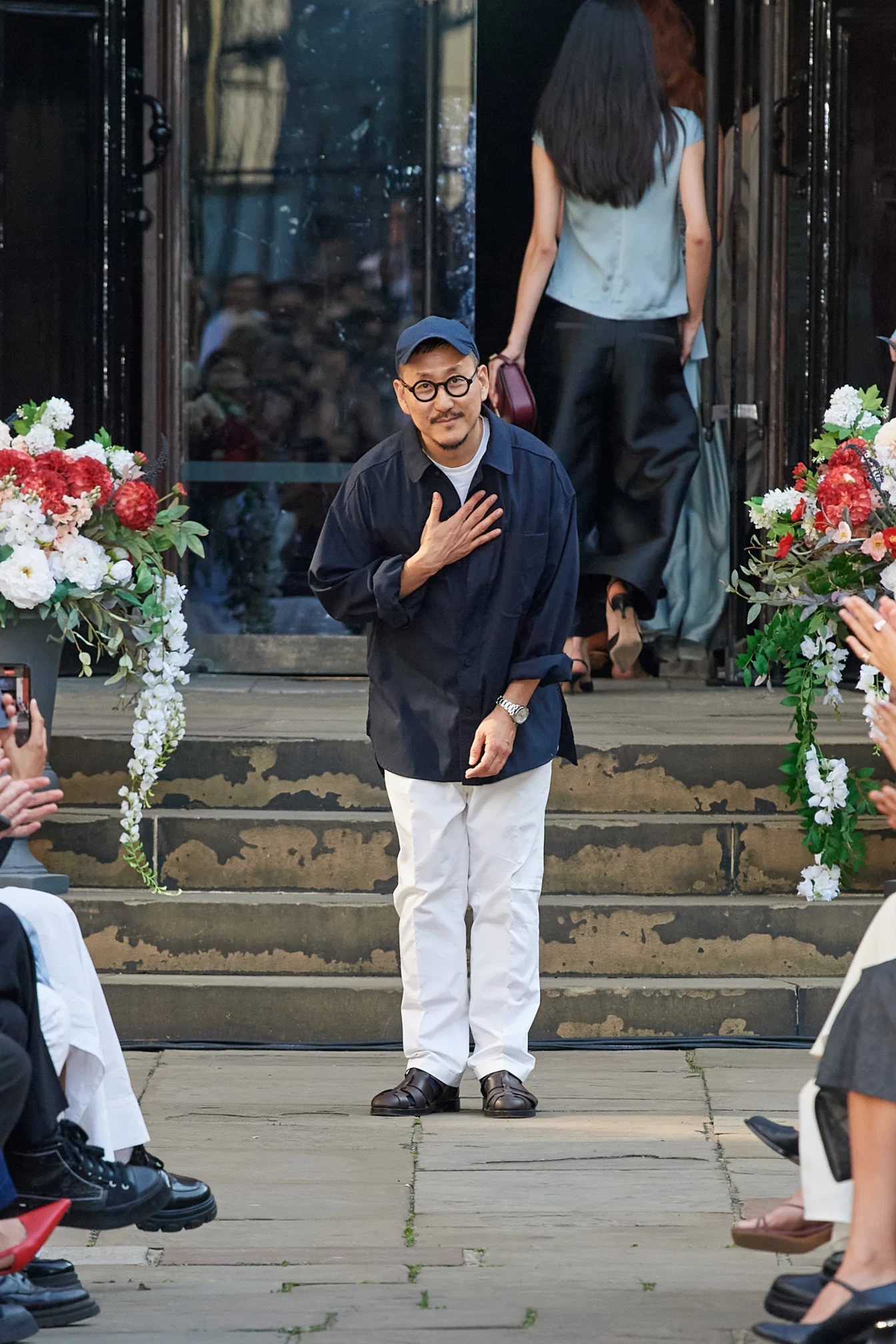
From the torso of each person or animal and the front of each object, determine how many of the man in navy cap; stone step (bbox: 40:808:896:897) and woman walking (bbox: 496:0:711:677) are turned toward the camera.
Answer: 2

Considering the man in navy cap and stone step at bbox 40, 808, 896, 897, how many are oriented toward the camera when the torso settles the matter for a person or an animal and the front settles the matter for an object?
2

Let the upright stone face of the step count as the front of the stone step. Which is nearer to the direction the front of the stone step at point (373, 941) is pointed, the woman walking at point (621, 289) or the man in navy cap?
the man in navy cap

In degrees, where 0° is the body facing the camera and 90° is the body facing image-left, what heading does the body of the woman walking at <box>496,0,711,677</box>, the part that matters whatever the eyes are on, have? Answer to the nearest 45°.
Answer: approximately 180°

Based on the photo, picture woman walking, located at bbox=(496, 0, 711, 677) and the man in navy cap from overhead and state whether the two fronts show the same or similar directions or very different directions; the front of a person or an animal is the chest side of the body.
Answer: very different directions

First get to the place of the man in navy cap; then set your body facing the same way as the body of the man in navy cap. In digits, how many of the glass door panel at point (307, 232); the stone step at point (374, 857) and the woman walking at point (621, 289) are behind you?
3

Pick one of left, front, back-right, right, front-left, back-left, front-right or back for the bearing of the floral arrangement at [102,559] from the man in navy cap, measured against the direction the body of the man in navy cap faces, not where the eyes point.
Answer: back-right

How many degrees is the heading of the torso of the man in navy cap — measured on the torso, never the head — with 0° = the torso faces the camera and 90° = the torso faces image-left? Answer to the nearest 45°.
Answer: approximately 0°

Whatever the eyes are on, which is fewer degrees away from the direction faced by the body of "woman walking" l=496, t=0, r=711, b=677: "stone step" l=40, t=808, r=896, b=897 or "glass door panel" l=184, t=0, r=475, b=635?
the glass door panel
